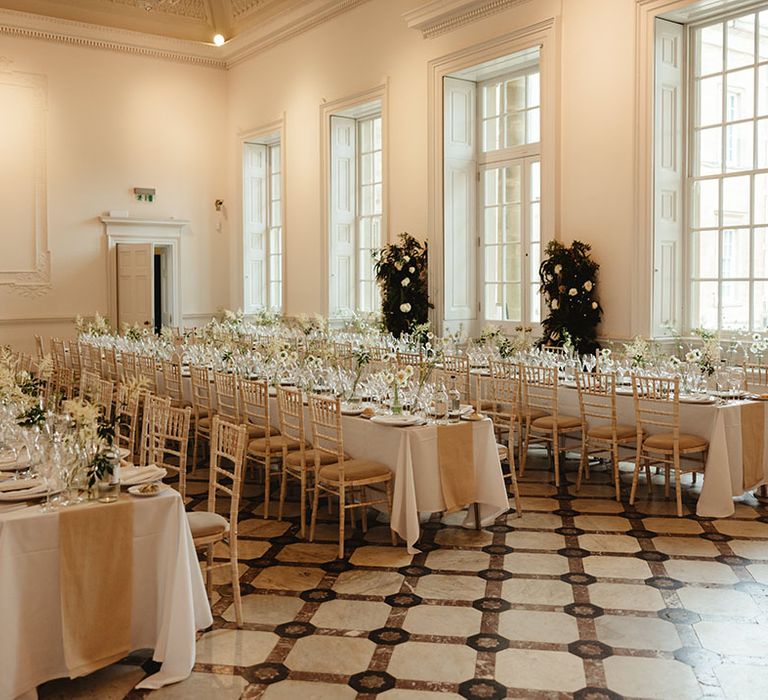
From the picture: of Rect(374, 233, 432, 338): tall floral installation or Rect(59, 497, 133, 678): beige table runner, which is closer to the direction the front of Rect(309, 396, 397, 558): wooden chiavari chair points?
the tall floral installation

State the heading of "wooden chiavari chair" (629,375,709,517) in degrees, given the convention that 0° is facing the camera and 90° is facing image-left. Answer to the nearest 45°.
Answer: approximately 225°

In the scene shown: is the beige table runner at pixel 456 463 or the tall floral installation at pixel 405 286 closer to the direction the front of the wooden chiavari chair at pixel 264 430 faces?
the tall floral installation

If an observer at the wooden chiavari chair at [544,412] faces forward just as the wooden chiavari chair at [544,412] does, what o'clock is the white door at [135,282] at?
The white door is roughly at 9 o'clock from the wooden chiavari chair.

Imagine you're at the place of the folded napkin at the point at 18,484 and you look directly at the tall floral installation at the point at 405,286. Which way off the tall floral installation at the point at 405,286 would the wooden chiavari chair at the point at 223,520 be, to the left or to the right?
right

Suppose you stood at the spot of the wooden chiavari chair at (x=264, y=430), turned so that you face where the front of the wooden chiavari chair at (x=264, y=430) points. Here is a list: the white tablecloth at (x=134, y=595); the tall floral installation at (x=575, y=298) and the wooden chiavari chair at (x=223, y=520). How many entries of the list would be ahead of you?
1

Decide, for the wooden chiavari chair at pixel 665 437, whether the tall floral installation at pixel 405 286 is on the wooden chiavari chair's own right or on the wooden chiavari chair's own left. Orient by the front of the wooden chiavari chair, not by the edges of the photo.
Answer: on the wooden chiavari chair's own left

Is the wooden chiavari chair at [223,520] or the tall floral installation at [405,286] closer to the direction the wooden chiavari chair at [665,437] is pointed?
the tall floral installation

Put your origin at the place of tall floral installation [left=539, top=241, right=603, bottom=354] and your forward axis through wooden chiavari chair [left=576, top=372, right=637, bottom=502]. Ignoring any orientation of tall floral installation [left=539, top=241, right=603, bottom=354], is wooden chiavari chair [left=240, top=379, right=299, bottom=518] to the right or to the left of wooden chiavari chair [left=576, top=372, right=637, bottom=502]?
right

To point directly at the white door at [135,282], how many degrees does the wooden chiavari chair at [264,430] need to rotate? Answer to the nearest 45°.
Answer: approximately 45° to its left

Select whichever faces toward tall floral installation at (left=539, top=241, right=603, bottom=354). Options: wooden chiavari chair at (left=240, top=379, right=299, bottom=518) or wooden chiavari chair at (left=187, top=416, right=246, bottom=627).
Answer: wooden chiavari chair at (left=240, top=379, right=299, bottom=518)

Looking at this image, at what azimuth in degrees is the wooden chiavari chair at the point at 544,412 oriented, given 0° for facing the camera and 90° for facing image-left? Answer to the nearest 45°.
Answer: approximately 225°

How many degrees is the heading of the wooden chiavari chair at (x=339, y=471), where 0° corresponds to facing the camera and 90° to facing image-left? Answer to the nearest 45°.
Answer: approximately 225°

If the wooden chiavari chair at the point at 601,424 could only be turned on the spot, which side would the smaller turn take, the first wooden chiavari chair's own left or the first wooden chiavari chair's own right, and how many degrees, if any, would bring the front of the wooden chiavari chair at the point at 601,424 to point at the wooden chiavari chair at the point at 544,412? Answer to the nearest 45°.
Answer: approximately 90° to the first wooden chiavari chair's own left
